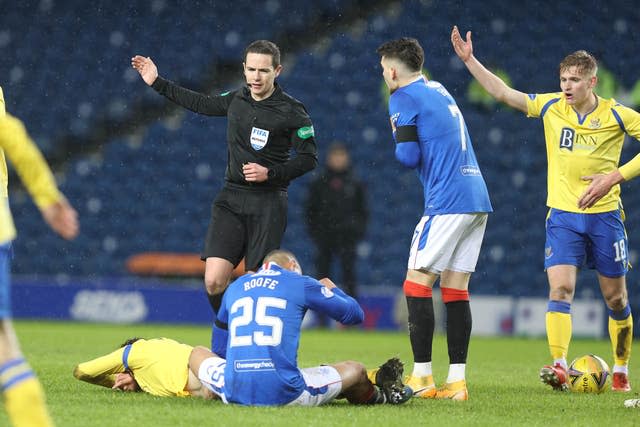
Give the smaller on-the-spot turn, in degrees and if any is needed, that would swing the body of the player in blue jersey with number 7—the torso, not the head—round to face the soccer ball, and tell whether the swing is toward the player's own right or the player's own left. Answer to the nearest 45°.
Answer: approximately 90° to the player's own right

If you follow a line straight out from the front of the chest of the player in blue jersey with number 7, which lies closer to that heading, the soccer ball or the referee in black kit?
the referee in black kit

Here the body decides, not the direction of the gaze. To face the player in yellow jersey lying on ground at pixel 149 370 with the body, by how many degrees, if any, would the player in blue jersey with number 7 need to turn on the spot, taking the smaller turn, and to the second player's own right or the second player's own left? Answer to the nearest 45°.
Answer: approximately 45° to the second player's own left

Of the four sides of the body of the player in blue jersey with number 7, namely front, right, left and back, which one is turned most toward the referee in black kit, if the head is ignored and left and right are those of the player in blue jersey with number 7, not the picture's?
front

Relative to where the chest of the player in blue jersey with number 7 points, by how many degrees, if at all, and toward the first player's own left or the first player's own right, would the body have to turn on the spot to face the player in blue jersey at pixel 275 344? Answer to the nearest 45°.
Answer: approximately 90° to the first player's own left

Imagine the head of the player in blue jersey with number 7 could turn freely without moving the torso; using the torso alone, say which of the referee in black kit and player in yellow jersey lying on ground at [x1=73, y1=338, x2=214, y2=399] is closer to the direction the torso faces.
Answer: the referee in black kit

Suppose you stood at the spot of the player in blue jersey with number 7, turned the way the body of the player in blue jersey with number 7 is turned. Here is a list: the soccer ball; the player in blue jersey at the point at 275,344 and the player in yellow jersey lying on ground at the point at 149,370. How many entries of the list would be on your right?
1

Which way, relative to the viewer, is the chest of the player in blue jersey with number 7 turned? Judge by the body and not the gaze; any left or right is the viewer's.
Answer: facing away from the viewer and to the left of the viewer
